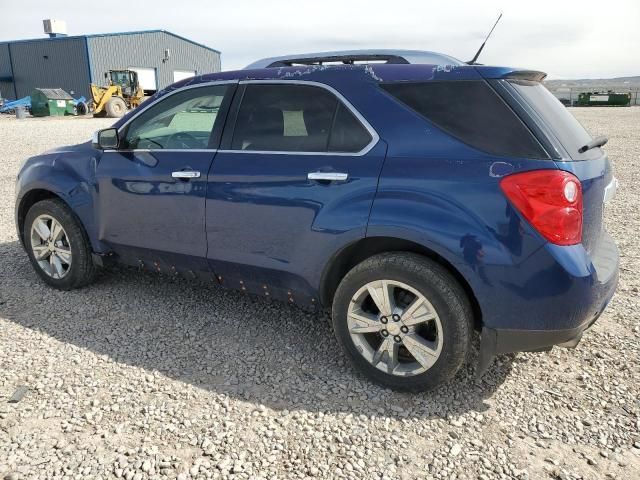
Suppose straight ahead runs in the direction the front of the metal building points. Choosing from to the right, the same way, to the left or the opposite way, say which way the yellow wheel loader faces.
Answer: to the right

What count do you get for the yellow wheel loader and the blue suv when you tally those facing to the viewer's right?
0

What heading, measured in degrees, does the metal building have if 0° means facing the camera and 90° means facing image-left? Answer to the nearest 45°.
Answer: approximately 315°

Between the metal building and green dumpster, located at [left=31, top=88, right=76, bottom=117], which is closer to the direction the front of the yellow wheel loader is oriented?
the green dumpster

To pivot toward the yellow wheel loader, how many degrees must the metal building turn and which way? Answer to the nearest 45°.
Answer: approximately 45° to its right

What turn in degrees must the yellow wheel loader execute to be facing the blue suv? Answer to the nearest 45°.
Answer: approximately 45° to its left

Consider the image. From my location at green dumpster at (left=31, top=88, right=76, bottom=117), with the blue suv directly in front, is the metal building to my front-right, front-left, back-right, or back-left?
back-left

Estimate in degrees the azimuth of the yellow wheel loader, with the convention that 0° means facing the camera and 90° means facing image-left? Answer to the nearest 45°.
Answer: approximately 45°

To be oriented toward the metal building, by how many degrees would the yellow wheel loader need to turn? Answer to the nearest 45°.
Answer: approximately 135° to its right

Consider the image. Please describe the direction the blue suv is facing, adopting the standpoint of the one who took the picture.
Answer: facing away from the viewer and to the left of the viewer

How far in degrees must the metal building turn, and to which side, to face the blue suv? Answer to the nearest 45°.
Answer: approximately 45° to its right

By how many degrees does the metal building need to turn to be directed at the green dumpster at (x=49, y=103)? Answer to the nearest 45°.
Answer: approximately 45° to its right

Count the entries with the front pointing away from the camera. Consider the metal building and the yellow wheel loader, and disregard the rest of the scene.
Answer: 0
